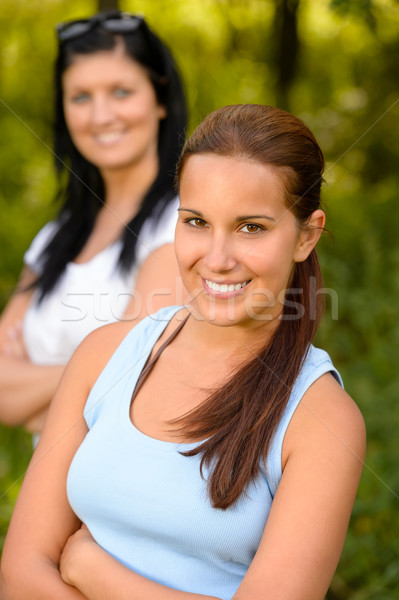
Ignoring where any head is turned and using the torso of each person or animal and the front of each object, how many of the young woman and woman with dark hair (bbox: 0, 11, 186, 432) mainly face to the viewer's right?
0

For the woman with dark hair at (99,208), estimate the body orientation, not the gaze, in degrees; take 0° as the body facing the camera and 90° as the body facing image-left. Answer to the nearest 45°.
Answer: approximately 45°

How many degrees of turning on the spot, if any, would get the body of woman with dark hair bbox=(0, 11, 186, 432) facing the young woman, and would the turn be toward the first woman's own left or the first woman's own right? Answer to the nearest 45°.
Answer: approximately 45° to the first woman's own left

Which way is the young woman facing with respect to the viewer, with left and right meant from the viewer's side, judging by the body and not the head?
facing the viewer and to the left of the viewer

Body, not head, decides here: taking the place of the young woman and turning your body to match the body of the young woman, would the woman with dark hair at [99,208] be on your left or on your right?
on your right

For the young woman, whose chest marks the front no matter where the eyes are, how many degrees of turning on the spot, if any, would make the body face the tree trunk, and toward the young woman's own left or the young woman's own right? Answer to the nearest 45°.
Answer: approximately 135° to the young woman's own right

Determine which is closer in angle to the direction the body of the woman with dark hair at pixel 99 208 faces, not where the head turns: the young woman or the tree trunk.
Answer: the young woman
